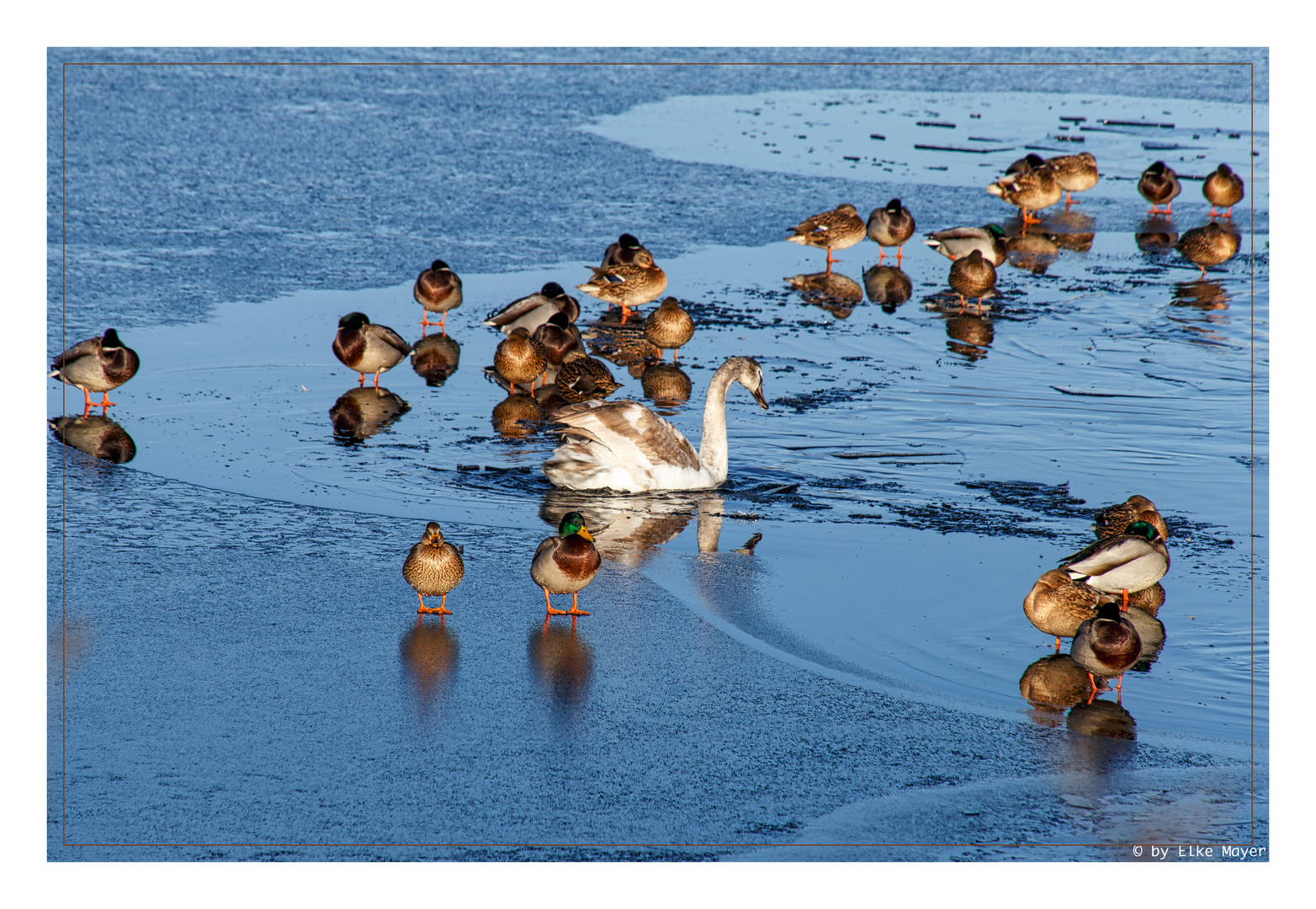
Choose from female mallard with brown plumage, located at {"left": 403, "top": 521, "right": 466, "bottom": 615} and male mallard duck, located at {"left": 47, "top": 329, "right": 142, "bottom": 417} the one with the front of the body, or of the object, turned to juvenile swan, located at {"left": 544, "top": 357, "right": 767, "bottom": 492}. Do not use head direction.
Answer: male mallard duck, located at {"left": 47, "top": 329, "right": 142, "bottom": 417}

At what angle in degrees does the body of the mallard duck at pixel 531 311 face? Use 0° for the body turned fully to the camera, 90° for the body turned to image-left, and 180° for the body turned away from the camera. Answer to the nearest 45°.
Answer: approximately 270°

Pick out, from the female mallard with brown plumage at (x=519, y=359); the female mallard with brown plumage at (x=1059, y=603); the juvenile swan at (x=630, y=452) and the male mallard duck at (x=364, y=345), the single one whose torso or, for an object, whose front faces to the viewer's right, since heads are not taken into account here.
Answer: the juvenile swan

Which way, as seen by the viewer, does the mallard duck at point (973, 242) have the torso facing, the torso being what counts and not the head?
to the viewer's right

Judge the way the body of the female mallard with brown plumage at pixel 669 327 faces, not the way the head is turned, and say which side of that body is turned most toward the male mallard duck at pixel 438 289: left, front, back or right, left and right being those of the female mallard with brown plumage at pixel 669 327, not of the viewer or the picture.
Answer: right

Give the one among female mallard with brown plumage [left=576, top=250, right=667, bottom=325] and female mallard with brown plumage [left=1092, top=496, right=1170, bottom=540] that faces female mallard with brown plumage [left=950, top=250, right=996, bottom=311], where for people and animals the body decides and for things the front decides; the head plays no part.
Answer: female mallard with brown plumage [left=576, top=250, right=667, bottom=325]

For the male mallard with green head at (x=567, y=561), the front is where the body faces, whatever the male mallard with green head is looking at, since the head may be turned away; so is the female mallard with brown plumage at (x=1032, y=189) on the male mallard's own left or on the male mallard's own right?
on the male mallard's own left

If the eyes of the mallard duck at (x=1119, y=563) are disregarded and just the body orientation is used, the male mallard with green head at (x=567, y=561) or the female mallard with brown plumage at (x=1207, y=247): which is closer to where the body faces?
the female mallard with brown plumage

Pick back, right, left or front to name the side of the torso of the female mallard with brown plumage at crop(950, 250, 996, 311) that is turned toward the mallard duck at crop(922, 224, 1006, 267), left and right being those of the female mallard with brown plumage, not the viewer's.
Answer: back

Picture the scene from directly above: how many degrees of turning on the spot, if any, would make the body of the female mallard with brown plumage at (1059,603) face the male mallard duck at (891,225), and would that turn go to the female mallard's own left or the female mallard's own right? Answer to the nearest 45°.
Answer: approximately 135° to the female mallard's own right

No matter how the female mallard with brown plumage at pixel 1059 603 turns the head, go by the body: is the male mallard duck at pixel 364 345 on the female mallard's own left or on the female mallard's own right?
on the female mallard's own right

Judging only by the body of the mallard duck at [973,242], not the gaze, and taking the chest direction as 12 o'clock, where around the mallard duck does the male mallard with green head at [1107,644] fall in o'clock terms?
The male mallard with green head is roughly at 3 o'clock from the mallard duck.

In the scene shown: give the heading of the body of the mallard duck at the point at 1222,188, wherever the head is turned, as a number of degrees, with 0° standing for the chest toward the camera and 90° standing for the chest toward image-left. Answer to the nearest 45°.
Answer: approximately 0°

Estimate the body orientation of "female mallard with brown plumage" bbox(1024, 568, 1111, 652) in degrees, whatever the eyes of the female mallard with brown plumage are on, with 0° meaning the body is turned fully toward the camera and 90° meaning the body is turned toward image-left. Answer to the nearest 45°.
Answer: approximately 45°
